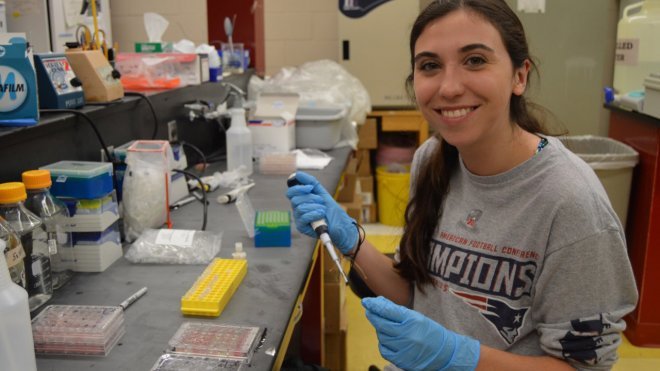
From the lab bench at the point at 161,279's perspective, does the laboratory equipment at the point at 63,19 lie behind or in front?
behind

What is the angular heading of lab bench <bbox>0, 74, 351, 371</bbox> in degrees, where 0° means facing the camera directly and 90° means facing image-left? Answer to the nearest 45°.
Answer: approximately 315°

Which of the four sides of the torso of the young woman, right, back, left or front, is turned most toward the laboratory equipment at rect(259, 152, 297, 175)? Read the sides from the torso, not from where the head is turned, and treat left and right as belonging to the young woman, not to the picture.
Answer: right

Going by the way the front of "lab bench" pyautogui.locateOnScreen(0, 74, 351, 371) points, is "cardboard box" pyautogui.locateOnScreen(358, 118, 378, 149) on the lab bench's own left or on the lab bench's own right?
on the lab bench's own left

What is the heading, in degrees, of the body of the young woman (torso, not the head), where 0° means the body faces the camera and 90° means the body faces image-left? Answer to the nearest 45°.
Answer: approximately 45°

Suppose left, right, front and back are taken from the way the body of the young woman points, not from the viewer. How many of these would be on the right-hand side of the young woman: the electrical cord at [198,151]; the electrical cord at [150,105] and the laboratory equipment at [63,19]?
3

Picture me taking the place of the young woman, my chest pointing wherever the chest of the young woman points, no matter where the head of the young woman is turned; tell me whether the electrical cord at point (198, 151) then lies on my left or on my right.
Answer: on my right

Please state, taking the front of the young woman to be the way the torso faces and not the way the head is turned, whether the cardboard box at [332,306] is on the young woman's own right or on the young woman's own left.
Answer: on the young woman's own right

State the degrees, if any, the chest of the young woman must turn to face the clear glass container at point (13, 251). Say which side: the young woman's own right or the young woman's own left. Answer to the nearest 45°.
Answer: approximately 45° to the young woman's own right

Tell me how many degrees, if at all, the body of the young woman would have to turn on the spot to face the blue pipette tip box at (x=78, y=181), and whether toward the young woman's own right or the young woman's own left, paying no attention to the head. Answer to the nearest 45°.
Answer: approximately 45° to the young woman's own right

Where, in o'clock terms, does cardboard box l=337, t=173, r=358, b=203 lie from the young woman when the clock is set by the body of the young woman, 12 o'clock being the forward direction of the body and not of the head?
The cardboard box is roughly at 4 o'clock from the young woman.
